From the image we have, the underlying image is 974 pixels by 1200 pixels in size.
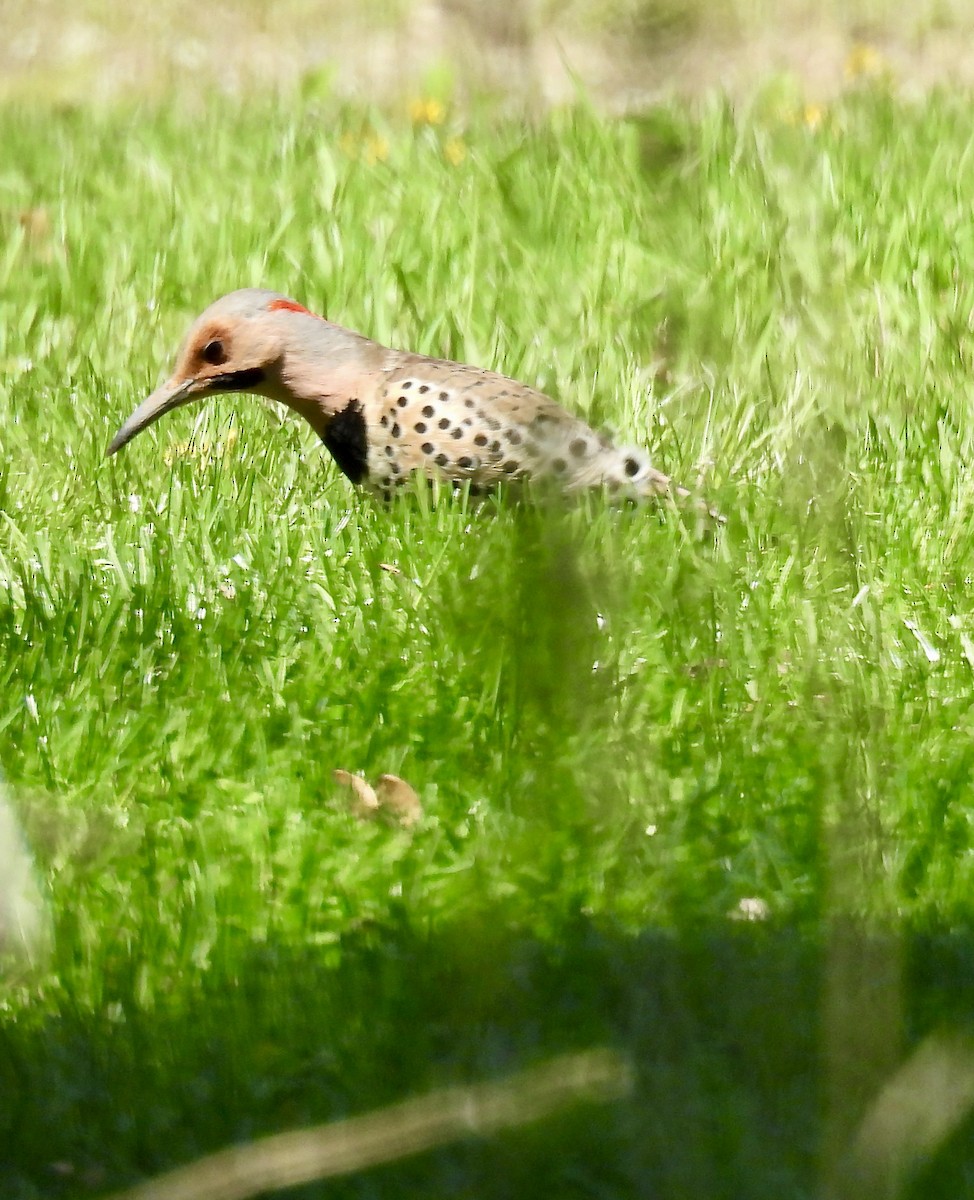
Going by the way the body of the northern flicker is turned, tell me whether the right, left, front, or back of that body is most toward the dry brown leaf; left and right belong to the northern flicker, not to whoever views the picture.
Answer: left

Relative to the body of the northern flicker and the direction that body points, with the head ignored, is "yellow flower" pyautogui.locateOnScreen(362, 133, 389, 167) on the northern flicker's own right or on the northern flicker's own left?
on the northern flicker's own right

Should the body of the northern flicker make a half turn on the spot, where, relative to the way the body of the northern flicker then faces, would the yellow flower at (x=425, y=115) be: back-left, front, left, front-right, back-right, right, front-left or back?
left

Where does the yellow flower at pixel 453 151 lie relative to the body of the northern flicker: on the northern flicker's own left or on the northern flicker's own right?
on the northern flicker's own right

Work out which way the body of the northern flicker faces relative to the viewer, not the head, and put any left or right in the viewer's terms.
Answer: facing to the left of the viewer
